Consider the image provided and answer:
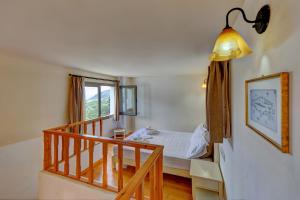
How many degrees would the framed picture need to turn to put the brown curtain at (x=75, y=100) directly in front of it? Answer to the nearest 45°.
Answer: approximately 45° to its right

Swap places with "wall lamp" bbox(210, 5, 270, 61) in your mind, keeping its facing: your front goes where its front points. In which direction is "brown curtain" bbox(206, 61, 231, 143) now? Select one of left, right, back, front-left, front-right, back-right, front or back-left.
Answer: back-right

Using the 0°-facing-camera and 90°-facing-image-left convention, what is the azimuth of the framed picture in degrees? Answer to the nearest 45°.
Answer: approximately 45°

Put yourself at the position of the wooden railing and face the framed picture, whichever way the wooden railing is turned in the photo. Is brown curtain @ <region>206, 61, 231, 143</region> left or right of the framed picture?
left

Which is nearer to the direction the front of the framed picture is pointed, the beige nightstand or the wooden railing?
the wooden railing

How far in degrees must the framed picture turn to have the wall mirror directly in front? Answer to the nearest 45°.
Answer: approximately 90° to its right

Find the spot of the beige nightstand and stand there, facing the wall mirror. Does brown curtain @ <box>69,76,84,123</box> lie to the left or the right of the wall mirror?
left

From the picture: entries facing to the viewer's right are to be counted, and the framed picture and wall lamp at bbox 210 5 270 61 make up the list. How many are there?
0

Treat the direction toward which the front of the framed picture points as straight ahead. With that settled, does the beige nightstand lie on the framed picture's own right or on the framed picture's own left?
on the framed picture's own right

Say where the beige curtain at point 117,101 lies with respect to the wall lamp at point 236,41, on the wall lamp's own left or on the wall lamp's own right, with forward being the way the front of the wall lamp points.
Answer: on the wall lamp's own right

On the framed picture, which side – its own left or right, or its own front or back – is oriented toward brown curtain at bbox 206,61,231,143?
right
